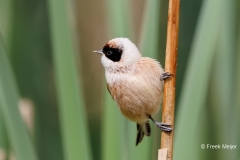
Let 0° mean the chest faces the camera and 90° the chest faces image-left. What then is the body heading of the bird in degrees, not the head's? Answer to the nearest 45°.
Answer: approximately 45°
